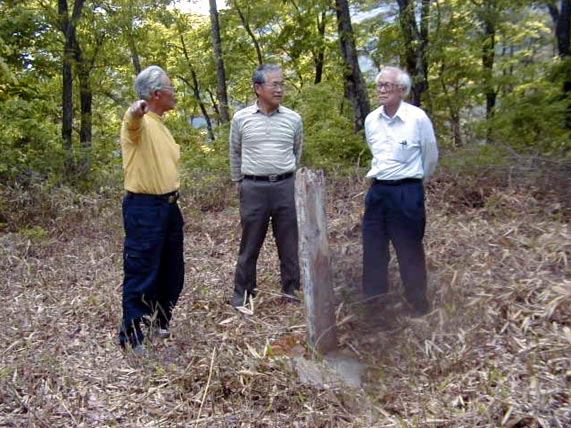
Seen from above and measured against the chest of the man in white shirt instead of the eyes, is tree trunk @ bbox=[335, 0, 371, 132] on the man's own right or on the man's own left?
on the man's own right

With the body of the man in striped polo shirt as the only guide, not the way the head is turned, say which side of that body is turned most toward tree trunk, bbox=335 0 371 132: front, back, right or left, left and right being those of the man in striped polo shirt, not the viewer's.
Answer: back

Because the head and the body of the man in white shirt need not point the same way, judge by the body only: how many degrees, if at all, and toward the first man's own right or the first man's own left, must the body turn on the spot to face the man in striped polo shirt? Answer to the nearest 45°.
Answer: approximately 45° to the first man's own right

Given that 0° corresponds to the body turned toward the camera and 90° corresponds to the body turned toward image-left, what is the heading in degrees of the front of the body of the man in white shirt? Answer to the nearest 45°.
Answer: approximately 45°

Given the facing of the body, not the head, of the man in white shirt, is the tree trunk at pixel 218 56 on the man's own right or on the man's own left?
on the man's own right

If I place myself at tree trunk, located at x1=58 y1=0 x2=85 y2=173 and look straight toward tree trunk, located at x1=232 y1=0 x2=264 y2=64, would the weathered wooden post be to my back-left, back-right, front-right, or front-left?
back-right

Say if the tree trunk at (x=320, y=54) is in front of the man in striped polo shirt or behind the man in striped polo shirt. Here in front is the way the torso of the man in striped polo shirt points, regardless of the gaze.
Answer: behind

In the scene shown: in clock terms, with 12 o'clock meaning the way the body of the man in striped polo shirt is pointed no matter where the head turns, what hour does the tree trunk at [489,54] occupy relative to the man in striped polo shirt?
The tree trunk is roughly at 7 o'clock from the man in striped polo shirt.

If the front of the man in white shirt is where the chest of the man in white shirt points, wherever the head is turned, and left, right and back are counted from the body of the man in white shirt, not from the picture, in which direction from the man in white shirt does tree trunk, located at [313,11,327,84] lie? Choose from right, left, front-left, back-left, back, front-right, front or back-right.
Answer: back-right

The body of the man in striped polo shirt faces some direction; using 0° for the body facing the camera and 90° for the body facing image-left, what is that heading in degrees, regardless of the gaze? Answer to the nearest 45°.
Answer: approximately 0°
